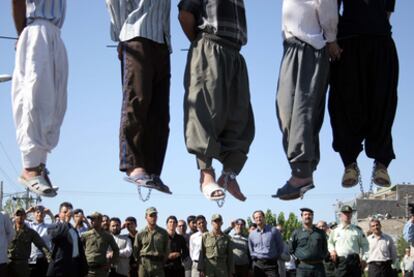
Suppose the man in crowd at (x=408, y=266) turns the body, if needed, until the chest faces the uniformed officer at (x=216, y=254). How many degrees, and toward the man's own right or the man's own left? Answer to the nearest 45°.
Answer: approximately 45° to the man's own right

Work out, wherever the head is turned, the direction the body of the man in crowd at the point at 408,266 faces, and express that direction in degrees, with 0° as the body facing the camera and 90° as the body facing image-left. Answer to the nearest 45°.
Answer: approximately 0°

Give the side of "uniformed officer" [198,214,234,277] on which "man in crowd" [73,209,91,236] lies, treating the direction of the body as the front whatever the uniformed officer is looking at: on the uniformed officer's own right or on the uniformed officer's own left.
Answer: on the uniformed officer's own right

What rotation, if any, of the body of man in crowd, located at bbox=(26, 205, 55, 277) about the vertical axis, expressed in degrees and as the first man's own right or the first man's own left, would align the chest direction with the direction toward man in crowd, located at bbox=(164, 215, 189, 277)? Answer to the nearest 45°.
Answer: approximately 90° to the first man's own left

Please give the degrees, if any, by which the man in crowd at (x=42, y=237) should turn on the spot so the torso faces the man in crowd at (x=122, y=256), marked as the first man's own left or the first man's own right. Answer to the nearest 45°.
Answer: approximately 90° to the first man's own left
